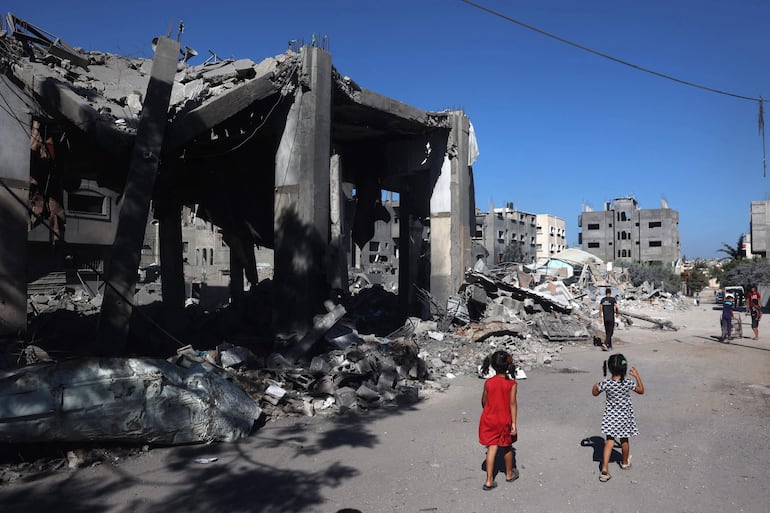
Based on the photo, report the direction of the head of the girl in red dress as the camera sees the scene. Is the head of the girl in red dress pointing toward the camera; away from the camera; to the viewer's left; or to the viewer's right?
away from the camera

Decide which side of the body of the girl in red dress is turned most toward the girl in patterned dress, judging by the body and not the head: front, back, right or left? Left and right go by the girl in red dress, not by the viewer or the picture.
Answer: right

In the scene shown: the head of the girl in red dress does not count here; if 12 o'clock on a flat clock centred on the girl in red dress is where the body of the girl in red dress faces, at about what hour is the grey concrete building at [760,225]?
The grey concrete building is roughly at 1 o'clock from the girl in red dress.

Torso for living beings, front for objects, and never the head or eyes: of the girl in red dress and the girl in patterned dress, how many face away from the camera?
2

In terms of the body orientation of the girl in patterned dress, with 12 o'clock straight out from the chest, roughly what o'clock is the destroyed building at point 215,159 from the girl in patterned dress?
The destroyed building is roughly at 10 o'clock from the girl in patterned dress.

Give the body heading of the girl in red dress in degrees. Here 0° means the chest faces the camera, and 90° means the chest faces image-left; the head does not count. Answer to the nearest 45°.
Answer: approximately 180°

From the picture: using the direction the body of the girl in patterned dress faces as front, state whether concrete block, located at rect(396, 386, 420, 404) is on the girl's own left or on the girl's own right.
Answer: on the girl's own left

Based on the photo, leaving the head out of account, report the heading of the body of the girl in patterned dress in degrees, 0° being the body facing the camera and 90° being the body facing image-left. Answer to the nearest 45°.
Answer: approximately 180°

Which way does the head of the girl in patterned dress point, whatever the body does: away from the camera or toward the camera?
away from the camera

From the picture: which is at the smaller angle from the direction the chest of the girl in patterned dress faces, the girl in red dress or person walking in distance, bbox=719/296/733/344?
the person walking in distance

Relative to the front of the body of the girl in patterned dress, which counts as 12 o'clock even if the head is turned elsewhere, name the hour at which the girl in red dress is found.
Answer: The girl in red dress is roughly at 8 o'clock from the girl in patterned dress.
